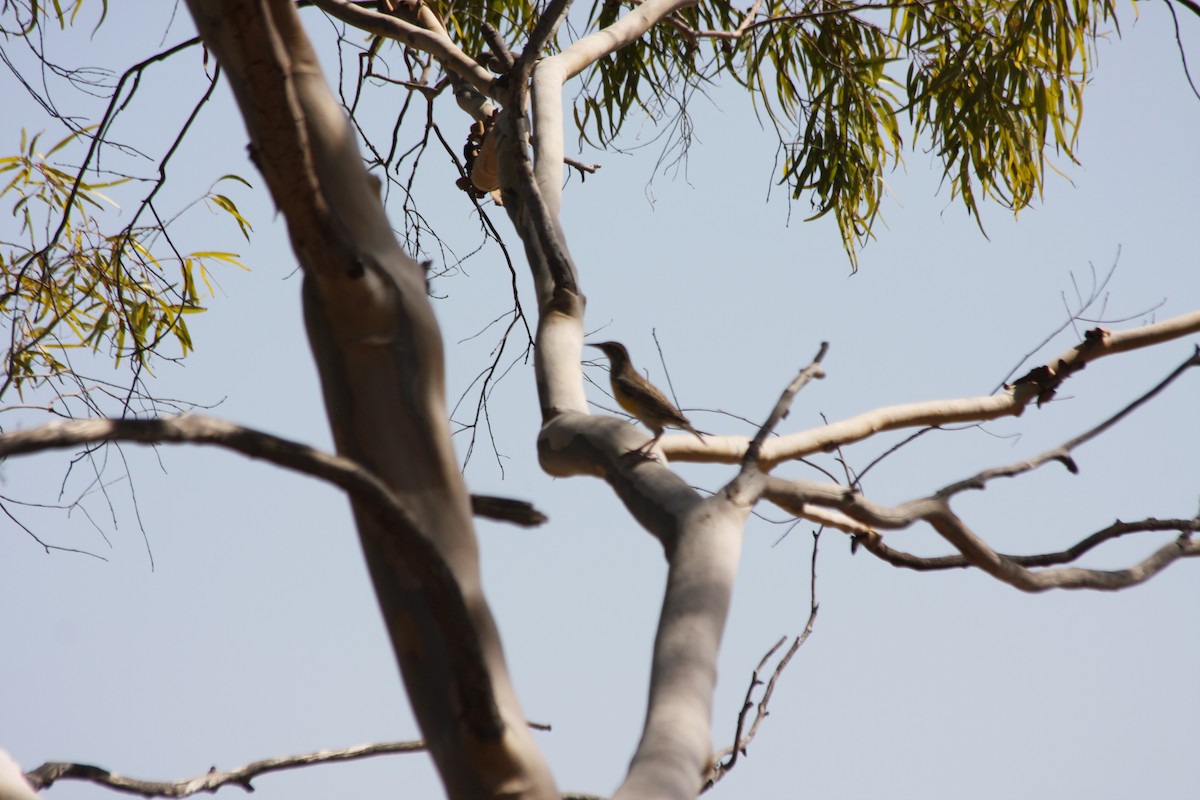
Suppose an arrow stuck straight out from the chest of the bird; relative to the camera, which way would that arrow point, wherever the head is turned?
to the viewer's left
